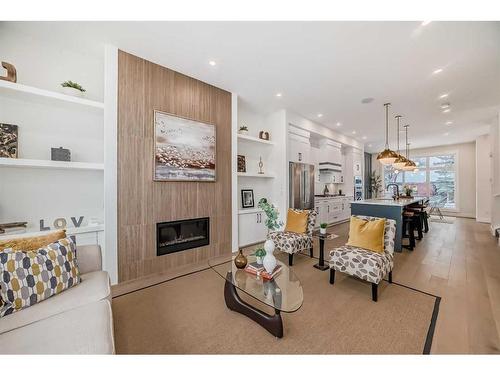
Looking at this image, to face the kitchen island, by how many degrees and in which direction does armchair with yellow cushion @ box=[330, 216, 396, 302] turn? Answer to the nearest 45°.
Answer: approximately 135° to its right

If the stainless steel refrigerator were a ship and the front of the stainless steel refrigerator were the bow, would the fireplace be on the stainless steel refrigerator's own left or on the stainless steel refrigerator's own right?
on the stainless steel refrigerator's own right

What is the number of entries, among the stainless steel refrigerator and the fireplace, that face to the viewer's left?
0

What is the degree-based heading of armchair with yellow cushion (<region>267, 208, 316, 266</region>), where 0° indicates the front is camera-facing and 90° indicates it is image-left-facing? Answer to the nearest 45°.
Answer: approximately 45°

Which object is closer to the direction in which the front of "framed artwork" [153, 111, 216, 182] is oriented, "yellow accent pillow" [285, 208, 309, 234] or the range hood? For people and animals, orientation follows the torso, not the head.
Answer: the yellow accent pillow

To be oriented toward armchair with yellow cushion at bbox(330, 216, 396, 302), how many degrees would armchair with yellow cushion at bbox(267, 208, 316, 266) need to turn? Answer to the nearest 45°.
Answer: approximately 90° to its left

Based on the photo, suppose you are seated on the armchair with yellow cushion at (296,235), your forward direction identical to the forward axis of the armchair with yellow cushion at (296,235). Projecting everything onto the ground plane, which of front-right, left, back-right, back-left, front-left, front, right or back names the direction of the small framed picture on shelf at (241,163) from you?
right

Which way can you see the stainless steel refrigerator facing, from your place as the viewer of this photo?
facing the viewer and to the right of the viewer

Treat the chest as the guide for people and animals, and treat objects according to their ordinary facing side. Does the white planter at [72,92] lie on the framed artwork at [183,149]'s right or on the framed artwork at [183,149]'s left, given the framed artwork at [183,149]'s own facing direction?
on its right

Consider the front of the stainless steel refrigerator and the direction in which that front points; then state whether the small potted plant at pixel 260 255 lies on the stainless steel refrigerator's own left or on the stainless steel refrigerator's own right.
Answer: on the stainless steel refrigerator's own right

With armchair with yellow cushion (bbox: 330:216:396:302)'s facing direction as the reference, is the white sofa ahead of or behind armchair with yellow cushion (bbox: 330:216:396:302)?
ahead

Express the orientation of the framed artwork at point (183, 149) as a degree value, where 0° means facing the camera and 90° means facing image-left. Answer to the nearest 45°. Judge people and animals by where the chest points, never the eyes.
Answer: approximately 315°

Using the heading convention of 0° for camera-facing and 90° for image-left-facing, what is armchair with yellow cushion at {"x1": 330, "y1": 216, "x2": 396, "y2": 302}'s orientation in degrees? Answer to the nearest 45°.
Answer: approximately 45°

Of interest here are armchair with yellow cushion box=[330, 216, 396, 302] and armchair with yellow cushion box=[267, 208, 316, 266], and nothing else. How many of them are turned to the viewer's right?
0

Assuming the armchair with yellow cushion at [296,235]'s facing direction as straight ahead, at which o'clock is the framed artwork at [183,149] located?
The framed artwork is roughly at 1 o'clock from the armchair with yellow cushion.

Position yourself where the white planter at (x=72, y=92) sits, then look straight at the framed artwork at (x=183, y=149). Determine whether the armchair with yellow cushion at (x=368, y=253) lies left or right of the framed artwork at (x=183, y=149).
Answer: right

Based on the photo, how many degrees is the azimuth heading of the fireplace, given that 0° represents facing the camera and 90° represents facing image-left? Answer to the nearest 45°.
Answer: approximately 315°
